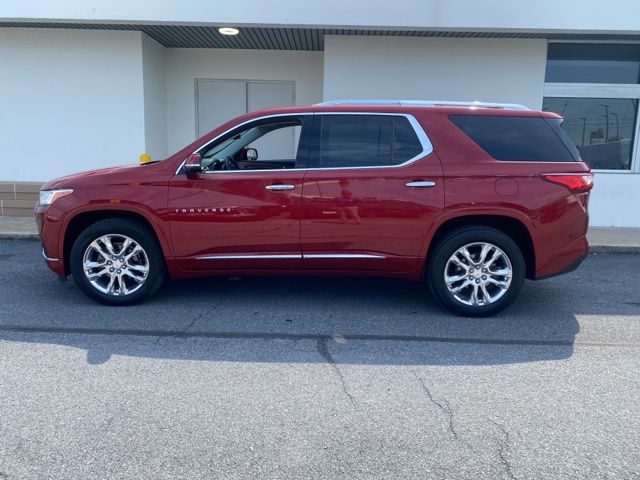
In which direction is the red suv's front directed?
to the viewer's left

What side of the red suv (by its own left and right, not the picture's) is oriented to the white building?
right
